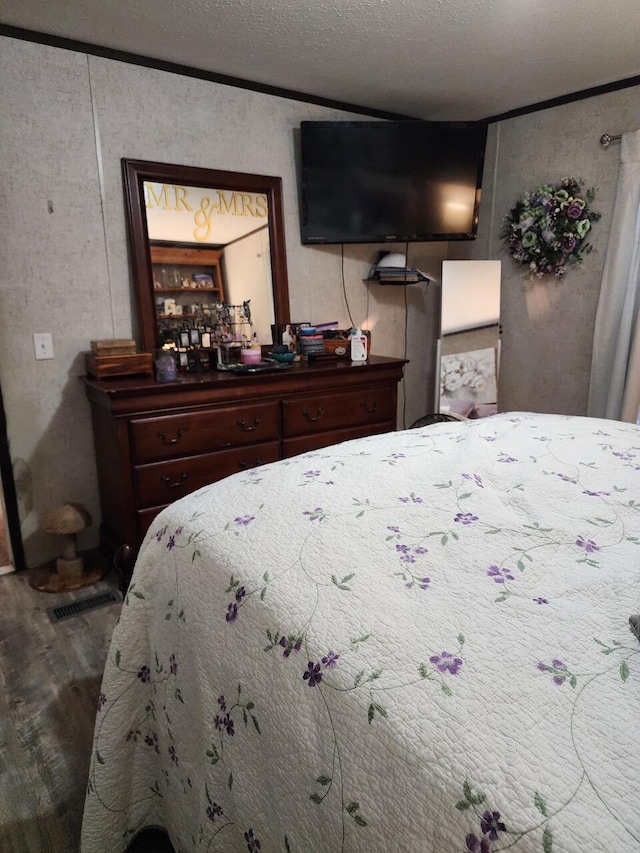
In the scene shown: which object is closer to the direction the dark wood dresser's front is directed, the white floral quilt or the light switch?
the white floral quilt

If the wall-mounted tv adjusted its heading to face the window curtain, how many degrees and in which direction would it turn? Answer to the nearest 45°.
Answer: approximately 90° to its left

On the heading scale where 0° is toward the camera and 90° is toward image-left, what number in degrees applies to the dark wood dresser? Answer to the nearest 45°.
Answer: approximately 315°

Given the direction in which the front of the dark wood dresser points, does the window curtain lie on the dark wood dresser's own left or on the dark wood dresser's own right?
on the dark wood dresser's own left

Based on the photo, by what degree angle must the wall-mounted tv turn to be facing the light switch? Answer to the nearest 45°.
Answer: approximately 45° to its right

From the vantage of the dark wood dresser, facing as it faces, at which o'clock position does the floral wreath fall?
The floral wreath is roughly at 10 o'clock from the dark wood dresser.

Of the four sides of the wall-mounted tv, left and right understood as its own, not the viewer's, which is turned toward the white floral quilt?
front

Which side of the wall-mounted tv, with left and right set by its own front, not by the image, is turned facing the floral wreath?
left

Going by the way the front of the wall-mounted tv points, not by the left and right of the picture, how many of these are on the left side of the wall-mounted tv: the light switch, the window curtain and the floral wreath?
2

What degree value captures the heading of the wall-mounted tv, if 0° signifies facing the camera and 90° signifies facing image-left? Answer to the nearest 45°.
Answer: approximately 0°

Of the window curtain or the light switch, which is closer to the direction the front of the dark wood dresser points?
the window curtain

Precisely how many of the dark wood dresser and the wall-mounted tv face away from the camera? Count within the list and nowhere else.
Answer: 0
